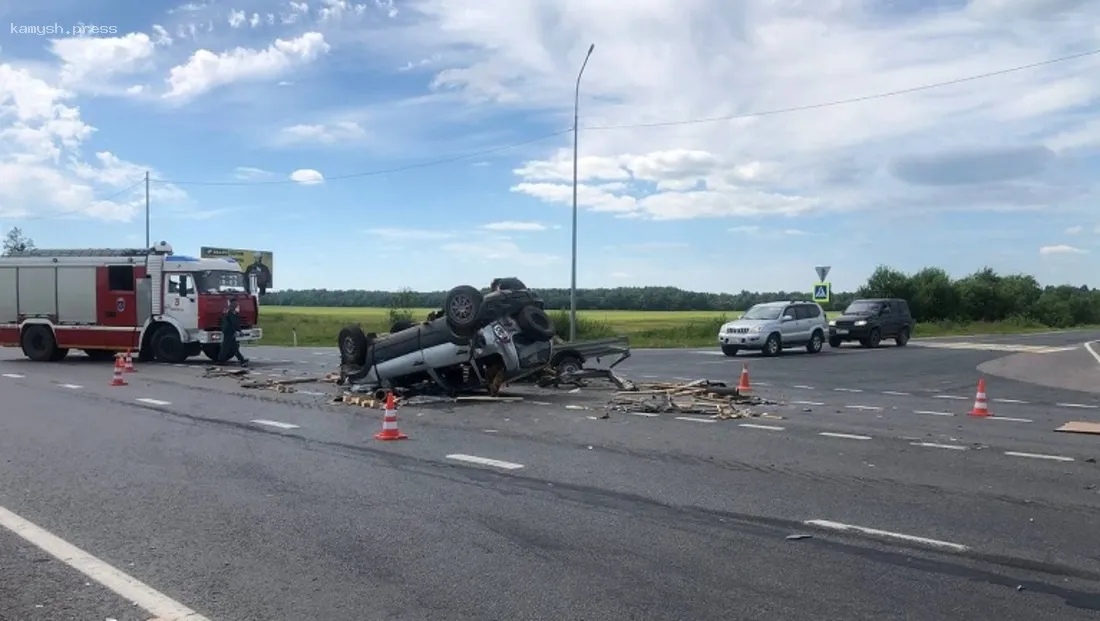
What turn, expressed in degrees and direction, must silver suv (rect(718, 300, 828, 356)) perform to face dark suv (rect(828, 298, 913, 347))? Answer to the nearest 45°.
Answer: approximately 180°

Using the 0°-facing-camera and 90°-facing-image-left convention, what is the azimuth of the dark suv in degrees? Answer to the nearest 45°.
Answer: approximately 45°

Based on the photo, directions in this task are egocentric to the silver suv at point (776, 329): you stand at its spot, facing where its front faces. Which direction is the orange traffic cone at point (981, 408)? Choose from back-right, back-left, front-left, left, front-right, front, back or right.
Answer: front-left

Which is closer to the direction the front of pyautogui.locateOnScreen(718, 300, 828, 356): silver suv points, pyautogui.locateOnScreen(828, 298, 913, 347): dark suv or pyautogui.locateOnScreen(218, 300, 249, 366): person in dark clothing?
the person in dark clothing

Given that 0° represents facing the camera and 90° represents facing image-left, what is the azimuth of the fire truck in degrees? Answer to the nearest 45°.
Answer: approximately 315°

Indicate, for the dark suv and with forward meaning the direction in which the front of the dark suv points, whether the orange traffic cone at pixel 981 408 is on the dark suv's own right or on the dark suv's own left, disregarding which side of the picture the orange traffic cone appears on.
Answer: on the dark suv's own left
